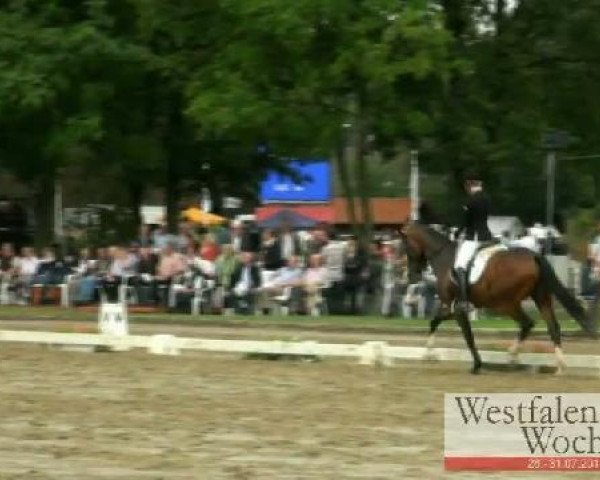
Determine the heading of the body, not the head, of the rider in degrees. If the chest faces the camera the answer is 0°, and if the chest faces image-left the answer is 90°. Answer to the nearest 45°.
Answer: approximately 90°

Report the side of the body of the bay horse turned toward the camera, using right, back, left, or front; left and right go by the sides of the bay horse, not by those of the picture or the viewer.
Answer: left

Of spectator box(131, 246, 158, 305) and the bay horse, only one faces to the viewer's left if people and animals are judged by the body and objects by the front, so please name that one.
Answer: the bay horse

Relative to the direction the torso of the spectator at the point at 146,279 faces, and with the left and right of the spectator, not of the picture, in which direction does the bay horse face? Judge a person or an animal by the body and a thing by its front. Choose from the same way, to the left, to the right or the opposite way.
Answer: to the right

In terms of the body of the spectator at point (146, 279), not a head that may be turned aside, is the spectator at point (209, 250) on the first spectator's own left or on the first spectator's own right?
on the first spectator's own left

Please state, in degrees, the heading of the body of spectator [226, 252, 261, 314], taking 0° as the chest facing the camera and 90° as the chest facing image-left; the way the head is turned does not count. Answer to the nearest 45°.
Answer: approximately 45°

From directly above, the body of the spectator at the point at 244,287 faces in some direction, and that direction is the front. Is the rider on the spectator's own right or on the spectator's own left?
on the spectator's own left

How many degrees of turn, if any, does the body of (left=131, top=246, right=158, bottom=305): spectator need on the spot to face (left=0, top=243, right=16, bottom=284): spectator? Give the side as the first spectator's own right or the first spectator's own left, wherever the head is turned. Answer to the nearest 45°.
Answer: approximately 135° to the first spectator's own right

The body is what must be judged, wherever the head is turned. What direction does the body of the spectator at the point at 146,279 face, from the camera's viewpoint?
toward the camera

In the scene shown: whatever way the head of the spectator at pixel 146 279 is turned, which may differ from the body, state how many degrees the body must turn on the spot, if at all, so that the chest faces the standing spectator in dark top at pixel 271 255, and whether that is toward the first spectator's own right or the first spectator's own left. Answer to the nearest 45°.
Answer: approximately 90° to the first spectator's own left

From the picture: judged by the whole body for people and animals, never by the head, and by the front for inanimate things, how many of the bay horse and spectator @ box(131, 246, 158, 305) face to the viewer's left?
1
